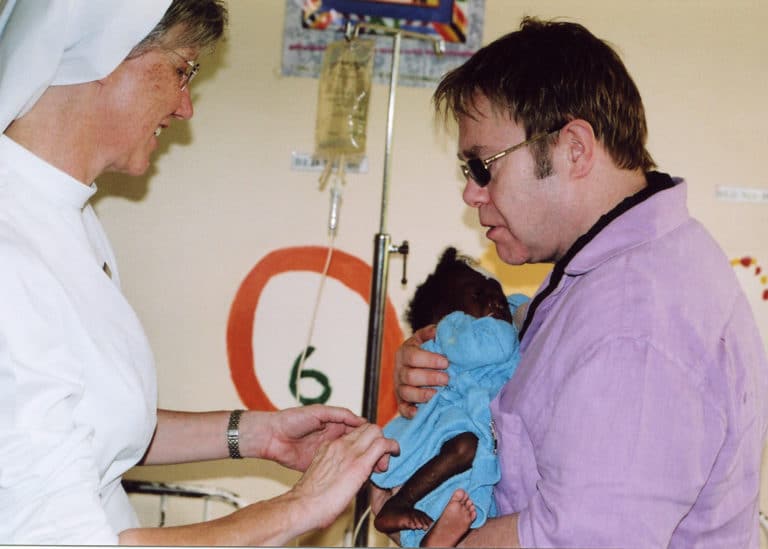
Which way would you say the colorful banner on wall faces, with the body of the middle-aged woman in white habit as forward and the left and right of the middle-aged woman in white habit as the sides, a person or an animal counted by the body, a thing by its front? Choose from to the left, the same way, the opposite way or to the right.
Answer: to the right

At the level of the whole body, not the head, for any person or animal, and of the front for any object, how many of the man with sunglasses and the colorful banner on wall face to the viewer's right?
0

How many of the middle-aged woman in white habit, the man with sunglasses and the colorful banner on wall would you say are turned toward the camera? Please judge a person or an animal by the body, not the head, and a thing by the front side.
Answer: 1

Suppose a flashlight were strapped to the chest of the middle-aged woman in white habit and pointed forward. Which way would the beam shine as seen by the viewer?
to the viewer's right

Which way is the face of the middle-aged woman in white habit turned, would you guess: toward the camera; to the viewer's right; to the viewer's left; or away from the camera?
to the viewer's right

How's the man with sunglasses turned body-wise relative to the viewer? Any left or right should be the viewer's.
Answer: facing to the left of the viewer

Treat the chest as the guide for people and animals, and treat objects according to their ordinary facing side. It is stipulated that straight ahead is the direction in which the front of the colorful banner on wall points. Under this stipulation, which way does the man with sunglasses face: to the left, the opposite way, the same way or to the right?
to the right

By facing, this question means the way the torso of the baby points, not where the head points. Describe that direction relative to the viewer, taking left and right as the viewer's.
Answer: facing the viewer and to the right of the viewer

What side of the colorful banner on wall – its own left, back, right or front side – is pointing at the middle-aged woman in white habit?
front

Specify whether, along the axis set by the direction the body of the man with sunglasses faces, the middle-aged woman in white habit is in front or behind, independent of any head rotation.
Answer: in front

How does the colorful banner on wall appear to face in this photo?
toward the camera

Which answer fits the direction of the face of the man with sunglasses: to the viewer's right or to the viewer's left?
to the viewer's left

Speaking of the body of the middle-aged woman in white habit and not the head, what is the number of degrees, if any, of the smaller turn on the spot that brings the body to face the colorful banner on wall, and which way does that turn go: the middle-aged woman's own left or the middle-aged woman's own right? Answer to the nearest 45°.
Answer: approximately 45° to the middle-aged woman's own left
